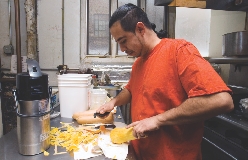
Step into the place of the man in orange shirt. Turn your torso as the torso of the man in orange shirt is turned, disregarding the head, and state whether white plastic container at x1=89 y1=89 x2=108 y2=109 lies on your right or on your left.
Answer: on your right

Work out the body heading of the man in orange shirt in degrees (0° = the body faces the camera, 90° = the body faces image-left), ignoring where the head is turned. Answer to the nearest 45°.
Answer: approximately 45°
